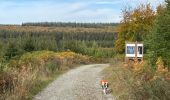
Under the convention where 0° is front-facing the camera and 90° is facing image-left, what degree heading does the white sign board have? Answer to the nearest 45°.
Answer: approximately 0°
